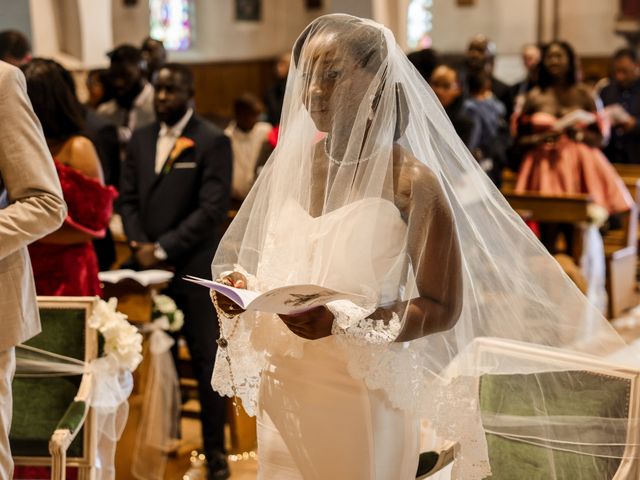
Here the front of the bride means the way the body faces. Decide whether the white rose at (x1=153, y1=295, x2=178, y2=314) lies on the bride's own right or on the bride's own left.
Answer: on the bride's own right

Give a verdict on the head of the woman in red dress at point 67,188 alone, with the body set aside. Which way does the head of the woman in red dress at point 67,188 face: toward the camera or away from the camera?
away from the camera

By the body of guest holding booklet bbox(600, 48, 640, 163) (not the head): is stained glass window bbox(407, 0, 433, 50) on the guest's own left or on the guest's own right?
on the guest's own right

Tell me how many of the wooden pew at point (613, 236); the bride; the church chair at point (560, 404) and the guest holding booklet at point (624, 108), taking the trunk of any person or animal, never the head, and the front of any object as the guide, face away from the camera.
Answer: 0

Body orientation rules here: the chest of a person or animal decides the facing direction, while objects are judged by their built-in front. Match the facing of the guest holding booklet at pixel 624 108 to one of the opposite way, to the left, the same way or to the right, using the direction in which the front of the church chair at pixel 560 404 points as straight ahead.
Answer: the same way

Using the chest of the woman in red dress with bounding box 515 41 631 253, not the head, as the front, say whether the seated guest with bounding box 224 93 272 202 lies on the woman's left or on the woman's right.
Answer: on the woman's right

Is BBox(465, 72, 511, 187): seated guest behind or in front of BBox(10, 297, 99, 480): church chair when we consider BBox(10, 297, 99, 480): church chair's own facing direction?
behind

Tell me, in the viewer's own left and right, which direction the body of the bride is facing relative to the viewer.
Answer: facing the viewer and to the left of the viewer

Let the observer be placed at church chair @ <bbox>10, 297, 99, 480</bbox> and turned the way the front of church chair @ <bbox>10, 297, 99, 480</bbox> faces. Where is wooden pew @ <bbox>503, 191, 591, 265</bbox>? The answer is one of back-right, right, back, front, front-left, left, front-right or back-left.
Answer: back

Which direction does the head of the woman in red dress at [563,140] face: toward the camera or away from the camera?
toward the camera

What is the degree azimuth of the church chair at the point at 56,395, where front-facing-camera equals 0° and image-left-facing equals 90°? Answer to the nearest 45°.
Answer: approximately 45°

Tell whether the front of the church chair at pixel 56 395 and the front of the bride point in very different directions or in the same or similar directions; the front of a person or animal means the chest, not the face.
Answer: same or similar directions

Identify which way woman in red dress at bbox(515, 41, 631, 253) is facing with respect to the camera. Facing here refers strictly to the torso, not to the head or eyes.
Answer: toward the camera

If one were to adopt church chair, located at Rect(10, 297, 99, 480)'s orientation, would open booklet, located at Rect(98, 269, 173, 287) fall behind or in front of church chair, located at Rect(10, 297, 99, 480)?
behind

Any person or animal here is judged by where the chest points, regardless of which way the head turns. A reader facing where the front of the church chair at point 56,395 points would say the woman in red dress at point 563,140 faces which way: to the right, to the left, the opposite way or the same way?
the same way

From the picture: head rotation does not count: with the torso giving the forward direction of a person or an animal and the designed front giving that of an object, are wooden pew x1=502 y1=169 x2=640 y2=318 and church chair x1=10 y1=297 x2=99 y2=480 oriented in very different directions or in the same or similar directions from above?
same or similar directions

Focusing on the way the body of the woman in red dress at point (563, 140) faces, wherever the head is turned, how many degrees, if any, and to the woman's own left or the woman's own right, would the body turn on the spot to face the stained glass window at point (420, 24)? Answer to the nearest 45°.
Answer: approximately 180°
